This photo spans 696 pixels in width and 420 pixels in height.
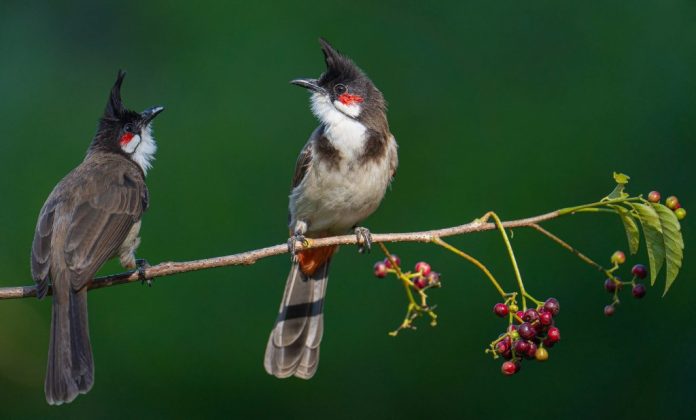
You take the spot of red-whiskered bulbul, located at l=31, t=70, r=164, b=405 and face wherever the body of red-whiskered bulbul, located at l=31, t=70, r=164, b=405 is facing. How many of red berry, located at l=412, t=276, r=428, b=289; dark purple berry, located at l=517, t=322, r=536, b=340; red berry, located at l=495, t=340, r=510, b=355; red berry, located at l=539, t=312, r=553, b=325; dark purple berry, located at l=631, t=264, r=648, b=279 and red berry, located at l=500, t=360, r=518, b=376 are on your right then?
6

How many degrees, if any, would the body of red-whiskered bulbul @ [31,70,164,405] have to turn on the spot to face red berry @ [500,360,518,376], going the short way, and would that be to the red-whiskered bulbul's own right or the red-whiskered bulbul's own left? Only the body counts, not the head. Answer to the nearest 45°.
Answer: approximately 90° to the red-whiskered bulbul's own right

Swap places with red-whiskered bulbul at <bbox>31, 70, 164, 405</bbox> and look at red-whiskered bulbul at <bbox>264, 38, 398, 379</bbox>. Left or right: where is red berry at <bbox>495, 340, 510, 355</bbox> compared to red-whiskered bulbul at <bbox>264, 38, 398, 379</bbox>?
right

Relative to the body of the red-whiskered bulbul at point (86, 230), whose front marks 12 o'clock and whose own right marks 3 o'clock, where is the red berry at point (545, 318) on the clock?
The red berry is roughly at 3 o'clock from the red-whiskered bulbul.

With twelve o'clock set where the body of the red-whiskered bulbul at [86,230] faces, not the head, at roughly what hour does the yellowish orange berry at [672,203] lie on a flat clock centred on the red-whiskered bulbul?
The yellowish orange berry is roughly at 3 o'clock from the red-whiskered bulbul.

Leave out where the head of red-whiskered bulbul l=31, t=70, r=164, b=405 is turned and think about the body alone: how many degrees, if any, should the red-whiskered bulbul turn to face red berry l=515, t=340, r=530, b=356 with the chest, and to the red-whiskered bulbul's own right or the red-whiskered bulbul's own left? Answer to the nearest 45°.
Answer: approximately 90° to the red-whiskered bulbul's own right

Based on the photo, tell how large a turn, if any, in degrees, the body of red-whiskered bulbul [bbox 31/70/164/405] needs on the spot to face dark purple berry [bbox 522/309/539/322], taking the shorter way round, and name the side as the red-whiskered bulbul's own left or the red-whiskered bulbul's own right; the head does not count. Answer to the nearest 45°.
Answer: approximately 90° to the red-whiskered bulbul's own right

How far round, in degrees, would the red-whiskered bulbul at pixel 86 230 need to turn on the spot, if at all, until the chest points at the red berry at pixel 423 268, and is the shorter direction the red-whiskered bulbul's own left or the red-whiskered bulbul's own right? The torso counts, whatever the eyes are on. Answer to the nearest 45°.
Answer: approximately 90° to the red-whiskered bulbul's own right

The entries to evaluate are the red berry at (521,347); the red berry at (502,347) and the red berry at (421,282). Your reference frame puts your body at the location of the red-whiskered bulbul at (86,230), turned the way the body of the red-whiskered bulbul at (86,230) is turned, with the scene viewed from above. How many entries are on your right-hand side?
3

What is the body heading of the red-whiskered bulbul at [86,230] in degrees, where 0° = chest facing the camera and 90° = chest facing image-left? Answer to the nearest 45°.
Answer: approximately 225°

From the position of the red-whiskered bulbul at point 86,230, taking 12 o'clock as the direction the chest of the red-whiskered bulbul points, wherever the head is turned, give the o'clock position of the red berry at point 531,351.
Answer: The red berry is roughly at 3 o'clock from the red-whiskered bulbul.

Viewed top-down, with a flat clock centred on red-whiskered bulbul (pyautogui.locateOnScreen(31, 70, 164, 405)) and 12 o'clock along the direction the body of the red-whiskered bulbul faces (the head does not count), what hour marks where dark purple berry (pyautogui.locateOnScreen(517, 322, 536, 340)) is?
The dark purple berry is roughly at 3 o'clock from the red-whiskered bulbul.

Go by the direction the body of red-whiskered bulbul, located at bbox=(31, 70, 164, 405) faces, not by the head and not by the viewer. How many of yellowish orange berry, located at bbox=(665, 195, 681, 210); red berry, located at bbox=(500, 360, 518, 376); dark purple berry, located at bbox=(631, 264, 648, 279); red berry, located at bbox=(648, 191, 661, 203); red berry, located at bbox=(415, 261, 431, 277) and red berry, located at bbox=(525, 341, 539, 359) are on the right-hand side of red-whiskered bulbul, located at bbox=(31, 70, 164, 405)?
6

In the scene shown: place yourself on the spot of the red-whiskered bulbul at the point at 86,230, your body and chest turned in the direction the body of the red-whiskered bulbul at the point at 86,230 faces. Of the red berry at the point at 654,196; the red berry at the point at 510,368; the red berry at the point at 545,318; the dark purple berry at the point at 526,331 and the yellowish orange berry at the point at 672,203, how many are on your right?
5

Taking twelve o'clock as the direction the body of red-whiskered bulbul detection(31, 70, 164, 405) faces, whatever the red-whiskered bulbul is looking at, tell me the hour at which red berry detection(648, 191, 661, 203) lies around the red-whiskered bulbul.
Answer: The red berry is roughly at 3 o'clock from the red-whiskered bulbul.

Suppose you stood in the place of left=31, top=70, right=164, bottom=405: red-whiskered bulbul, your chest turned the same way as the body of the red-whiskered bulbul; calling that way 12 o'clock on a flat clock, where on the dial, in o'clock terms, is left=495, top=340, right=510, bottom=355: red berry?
The red berry is roughly at 3 o'clock from the red-whiskered bulbul.
